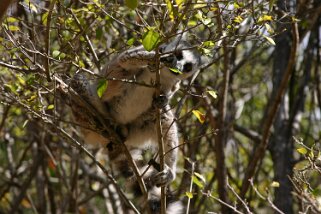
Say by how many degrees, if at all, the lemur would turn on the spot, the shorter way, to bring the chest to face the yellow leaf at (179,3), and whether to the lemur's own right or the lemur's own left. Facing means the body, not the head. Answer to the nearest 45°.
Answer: approximately 45° to the lemur's own left
